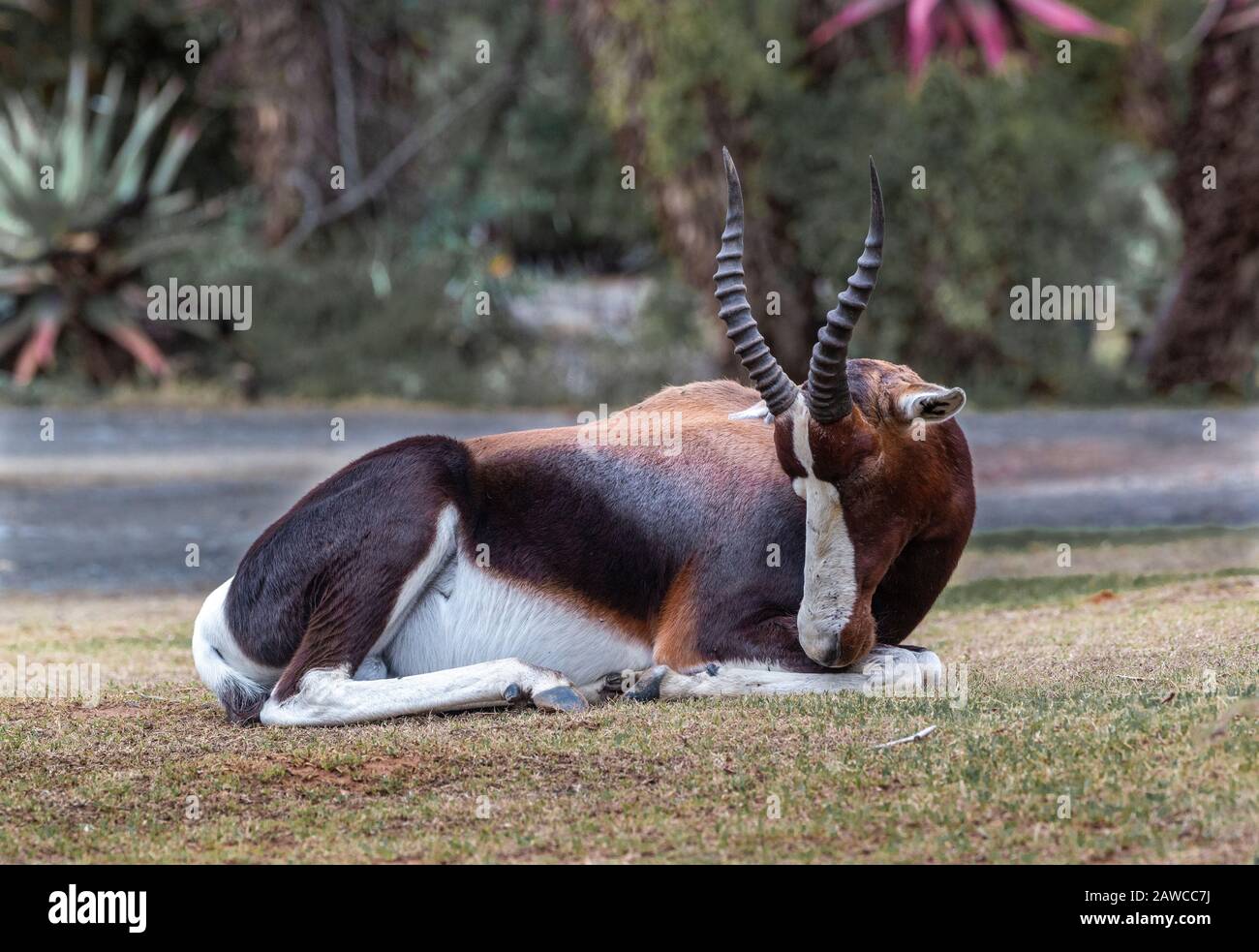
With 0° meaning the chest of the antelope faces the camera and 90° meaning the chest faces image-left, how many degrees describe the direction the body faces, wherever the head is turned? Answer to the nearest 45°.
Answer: approximately 270°

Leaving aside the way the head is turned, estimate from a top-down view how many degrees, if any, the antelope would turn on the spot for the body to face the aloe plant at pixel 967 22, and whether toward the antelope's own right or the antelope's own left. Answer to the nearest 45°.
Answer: approximately 90° to the antelope's own left

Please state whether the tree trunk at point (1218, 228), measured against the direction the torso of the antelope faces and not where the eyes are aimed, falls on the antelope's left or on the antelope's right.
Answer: on the antelope's left

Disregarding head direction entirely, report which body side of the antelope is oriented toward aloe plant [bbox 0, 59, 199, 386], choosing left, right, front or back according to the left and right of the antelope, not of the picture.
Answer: left

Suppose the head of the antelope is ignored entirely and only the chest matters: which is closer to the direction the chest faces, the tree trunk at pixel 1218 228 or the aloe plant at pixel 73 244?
the tree trunk
